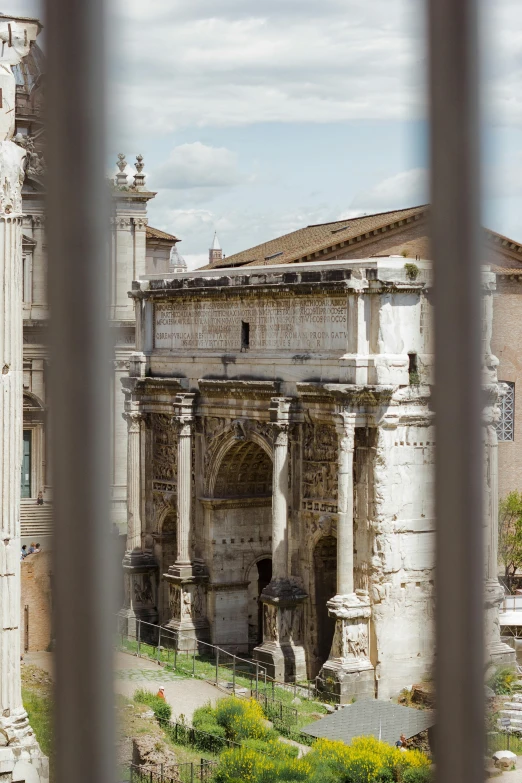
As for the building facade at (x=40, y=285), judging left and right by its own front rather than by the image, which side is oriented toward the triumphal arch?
front

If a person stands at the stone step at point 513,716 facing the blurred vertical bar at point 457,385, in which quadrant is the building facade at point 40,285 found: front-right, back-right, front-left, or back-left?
back-right

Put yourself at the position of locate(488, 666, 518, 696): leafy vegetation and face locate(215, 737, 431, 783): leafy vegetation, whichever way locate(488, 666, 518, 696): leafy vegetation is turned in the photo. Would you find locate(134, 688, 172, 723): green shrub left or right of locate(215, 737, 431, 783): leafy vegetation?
right

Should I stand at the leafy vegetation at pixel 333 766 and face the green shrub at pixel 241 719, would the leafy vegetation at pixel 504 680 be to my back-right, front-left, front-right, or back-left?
front-right

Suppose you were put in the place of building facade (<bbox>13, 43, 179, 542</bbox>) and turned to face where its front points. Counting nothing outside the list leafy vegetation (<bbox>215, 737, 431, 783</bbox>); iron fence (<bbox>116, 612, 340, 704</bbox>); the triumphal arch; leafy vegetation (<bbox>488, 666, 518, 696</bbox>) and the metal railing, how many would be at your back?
0

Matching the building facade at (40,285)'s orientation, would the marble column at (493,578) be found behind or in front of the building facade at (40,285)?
in front

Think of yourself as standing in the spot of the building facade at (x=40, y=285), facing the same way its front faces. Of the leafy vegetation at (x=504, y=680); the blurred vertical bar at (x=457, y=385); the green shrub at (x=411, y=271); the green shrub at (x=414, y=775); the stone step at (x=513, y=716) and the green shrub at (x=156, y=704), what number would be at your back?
0

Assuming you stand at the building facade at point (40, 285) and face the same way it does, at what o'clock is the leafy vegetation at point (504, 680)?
The leafy vegetation is roughly at 11 o'clock from the building facade.

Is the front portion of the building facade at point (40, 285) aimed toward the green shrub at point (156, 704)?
yes

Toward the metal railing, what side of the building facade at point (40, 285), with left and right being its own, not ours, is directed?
front

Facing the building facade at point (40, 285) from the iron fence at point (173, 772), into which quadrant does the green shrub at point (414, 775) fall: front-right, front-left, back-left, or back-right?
back-right

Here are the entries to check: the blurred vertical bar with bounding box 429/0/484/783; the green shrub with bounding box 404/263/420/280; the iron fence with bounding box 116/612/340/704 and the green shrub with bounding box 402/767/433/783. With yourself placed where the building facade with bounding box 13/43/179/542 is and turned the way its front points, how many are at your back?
0

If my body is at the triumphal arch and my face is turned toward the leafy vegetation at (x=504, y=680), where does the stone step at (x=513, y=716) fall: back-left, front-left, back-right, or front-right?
front-right
